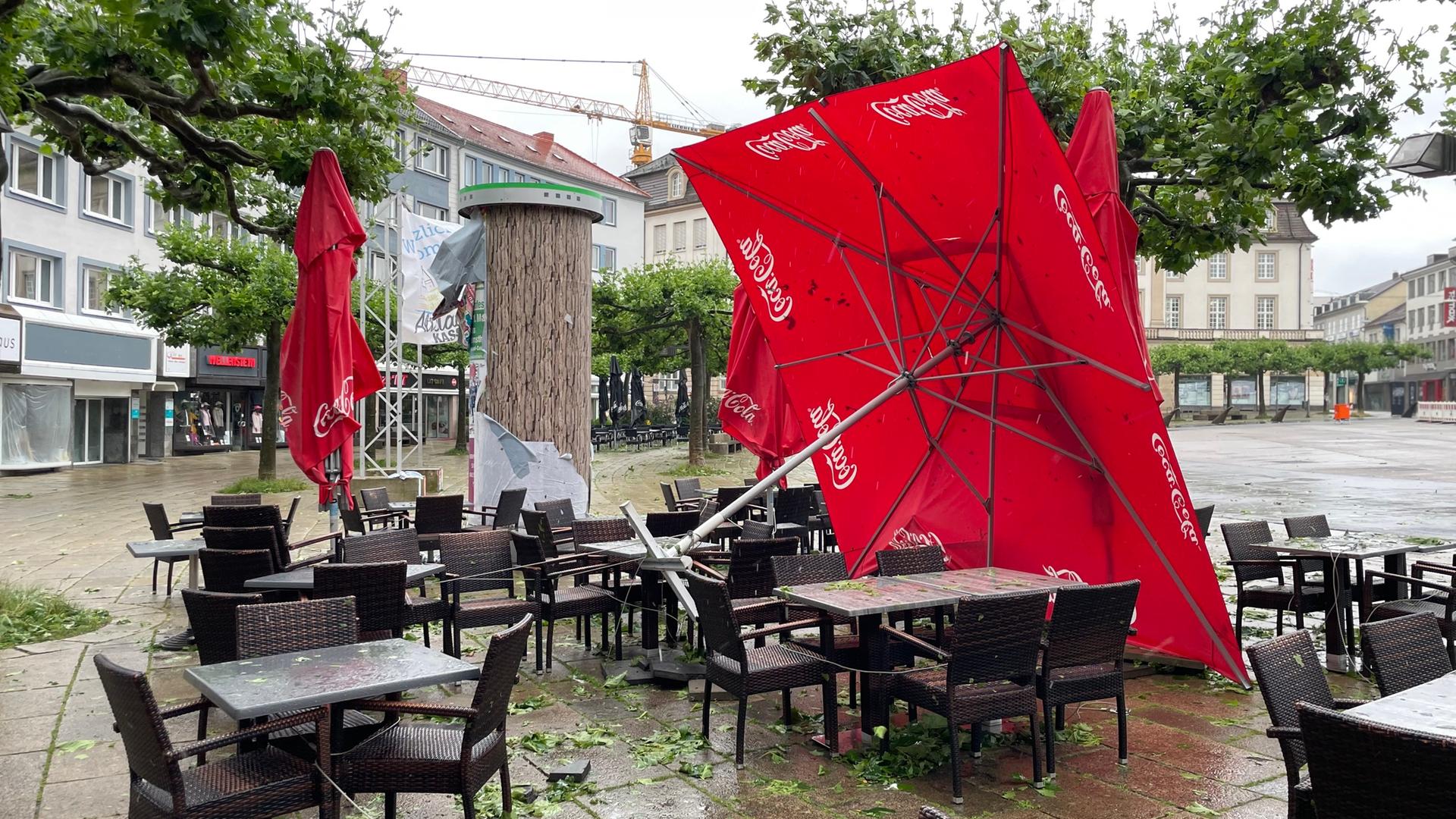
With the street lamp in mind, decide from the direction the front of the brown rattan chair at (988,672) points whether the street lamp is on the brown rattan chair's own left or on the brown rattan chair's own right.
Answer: on the brown rattan chair's own right

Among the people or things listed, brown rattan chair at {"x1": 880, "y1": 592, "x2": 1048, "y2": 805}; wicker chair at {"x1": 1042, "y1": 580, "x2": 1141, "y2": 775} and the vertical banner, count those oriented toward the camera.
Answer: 1

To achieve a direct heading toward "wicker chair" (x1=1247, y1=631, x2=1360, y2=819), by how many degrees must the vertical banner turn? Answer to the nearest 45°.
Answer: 0° — it already faces it

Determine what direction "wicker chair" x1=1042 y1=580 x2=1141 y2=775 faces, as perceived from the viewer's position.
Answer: facing away from the viewer

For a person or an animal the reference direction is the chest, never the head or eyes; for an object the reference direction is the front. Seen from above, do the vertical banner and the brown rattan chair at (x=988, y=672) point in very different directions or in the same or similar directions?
very different directions

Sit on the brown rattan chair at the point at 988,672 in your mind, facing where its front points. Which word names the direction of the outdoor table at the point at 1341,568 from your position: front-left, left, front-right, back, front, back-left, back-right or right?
right

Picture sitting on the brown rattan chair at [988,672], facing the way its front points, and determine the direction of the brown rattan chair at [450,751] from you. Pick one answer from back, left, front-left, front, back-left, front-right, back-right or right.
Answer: left

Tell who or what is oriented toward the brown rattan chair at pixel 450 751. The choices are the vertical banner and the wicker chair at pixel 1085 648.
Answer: the vertical banner

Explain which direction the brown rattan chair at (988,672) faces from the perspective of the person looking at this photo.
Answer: facing away from the viewer and to the left of the viewer

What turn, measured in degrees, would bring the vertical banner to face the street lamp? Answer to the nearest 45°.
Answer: approximately 45° to its left
